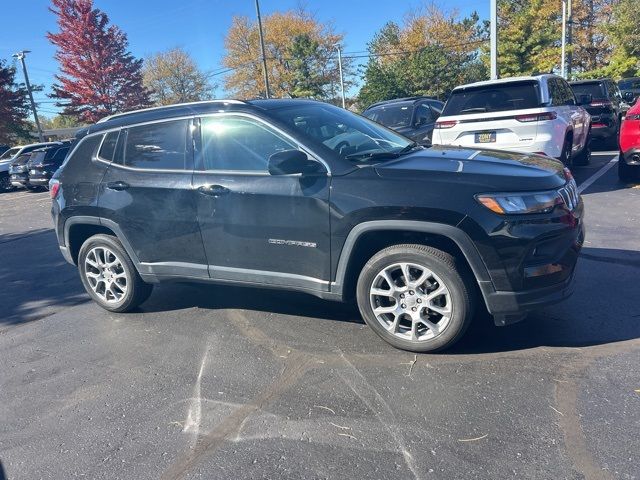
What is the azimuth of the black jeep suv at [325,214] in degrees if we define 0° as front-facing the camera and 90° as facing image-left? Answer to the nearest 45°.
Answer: approximately 315°

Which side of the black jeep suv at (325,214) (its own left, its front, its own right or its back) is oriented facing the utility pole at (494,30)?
left

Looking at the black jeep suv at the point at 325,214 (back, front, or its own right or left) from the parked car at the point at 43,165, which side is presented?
back

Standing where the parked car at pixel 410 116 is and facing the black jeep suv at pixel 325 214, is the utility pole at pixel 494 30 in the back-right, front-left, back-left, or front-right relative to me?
back-left

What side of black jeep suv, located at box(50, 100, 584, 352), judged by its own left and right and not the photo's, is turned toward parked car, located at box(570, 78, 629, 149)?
left

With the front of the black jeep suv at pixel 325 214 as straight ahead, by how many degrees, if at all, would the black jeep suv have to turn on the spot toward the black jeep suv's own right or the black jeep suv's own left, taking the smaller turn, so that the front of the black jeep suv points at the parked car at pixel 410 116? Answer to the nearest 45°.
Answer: approximately 135° to the black jeep suv's own left

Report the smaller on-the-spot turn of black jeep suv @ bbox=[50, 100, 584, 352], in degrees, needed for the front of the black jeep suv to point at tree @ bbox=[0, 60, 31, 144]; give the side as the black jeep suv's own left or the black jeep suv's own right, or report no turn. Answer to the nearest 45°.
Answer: approximately 180°

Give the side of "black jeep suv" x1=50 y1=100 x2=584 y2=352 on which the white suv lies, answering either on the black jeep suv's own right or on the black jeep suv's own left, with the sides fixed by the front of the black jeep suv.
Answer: on the black jeep suv's own left

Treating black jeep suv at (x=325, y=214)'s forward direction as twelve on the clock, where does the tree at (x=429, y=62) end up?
The tree is roughly at 8 o'clock from the black jeep suv.

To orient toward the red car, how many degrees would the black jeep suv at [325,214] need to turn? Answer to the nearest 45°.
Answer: approximately 90° to its left
